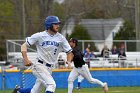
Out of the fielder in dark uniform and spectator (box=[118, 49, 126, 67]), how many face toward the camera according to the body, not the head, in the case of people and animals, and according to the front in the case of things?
1

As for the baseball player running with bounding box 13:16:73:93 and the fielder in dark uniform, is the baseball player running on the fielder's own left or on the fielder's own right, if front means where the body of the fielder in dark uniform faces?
on the fielder's own left

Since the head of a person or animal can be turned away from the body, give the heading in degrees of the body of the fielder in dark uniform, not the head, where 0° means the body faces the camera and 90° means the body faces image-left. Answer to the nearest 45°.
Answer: approximately 90°

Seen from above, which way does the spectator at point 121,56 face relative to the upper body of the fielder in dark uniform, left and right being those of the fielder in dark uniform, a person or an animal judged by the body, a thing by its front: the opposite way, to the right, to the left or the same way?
to the left

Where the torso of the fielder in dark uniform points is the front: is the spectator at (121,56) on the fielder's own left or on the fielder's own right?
on the fielder's own right

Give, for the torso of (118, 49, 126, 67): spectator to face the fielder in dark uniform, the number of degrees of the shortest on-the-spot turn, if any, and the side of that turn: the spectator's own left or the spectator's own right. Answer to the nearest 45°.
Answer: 0° — they already face them
